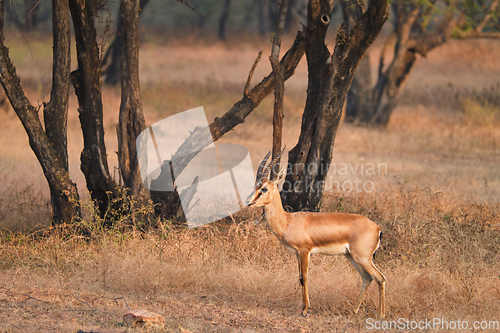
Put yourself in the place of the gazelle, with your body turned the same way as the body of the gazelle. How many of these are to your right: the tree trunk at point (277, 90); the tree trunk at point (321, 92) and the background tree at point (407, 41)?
3

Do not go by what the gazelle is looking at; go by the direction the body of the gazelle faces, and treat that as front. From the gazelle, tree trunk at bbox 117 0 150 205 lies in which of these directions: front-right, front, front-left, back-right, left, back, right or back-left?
front-right

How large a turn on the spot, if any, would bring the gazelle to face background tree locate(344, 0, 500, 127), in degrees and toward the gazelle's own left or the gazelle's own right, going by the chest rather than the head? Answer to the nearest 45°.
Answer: approximately 90° to the gazelle's own right

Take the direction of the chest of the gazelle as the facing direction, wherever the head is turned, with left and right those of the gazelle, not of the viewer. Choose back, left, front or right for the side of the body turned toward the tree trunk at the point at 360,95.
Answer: right

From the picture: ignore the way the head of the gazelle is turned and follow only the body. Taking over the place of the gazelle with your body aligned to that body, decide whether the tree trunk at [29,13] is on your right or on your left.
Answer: on your right

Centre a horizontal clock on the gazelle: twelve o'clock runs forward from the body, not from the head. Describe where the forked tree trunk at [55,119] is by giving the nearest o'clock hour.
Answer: The forked tree trunk is roughly at 1 o'clock from the gazelle.

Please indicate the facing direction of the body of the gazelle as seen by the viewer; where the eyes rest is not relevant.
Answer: to the viewer's left

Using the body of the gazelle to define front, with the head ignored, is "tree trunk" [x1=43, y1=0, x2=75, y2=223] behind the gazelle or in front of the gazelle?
in front

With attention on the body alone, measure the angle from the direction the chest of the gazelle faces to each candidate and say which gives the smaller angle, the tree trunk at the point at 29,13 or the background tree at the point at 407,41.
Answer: the tree trunk

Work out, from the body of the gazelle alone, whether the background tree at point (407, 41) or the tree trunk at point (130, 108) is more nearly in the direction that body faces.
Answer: the tree trunk

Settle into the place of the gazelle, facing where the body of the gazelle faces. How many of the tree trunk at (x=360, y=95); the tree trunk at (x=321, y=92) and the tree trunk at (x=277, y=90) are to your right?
3
